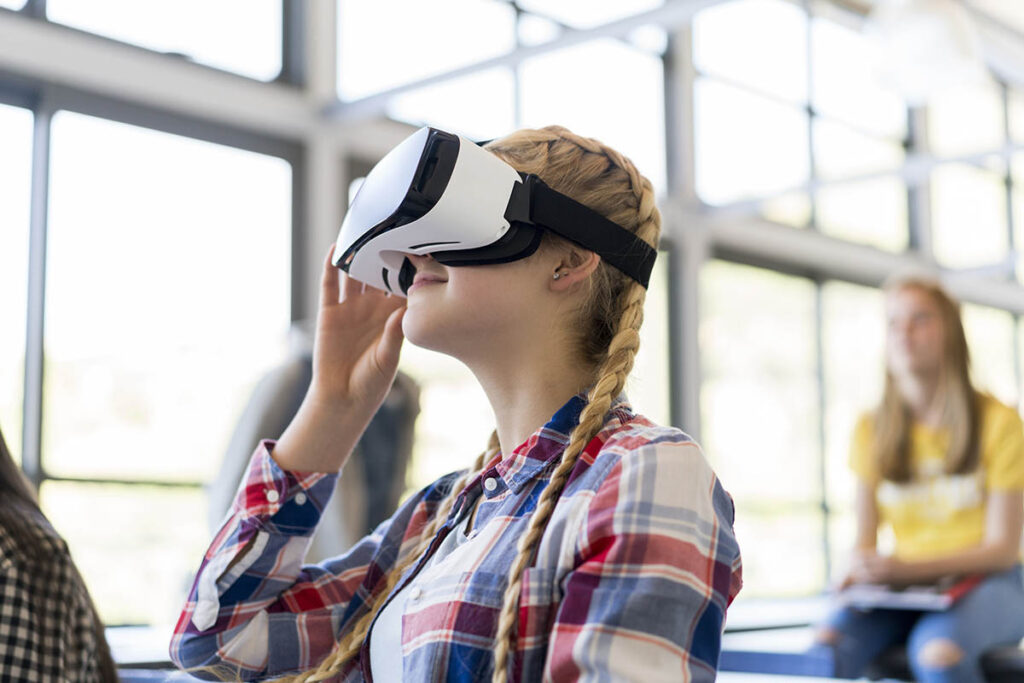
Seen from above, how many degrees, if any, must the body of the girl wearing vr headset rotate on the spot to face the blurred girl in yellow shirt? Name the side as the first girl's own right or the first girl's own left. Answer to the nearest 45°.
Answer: approximately 180°

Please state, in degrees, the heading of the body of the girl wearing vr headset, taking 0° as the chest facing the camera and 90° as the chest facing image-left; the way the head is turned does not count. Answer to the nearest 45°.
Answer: approximately 45°

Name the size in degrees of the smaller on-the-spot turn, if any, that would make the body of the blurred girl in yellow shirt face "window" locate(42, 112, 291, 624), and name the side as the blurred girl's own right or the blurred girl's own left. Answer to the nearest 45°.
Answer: approximately 45° to the blurred girl's own right

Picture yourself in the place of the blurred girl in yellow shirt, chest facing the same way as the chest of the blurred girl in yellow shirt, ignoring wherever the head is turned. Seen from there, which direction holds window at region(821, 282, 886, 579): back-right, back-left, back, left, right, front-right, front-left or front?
back-right

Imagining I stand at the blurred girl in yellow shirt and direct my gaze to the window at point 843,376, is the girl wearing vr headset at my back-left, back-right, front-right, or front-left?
back-left

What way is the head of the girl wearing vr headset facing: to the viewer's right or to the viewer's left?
to the viewer's left

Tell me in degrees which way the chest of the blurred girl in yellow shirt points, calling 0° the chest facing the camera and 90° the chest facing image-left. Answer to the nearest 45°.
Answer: approximately 45°

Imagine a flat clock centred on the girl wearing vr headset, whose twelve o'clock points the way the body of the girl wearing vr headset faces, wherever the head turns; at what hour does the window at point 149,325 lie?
The window is roughly at 4 o'clock from the girl wearing vr headset.
